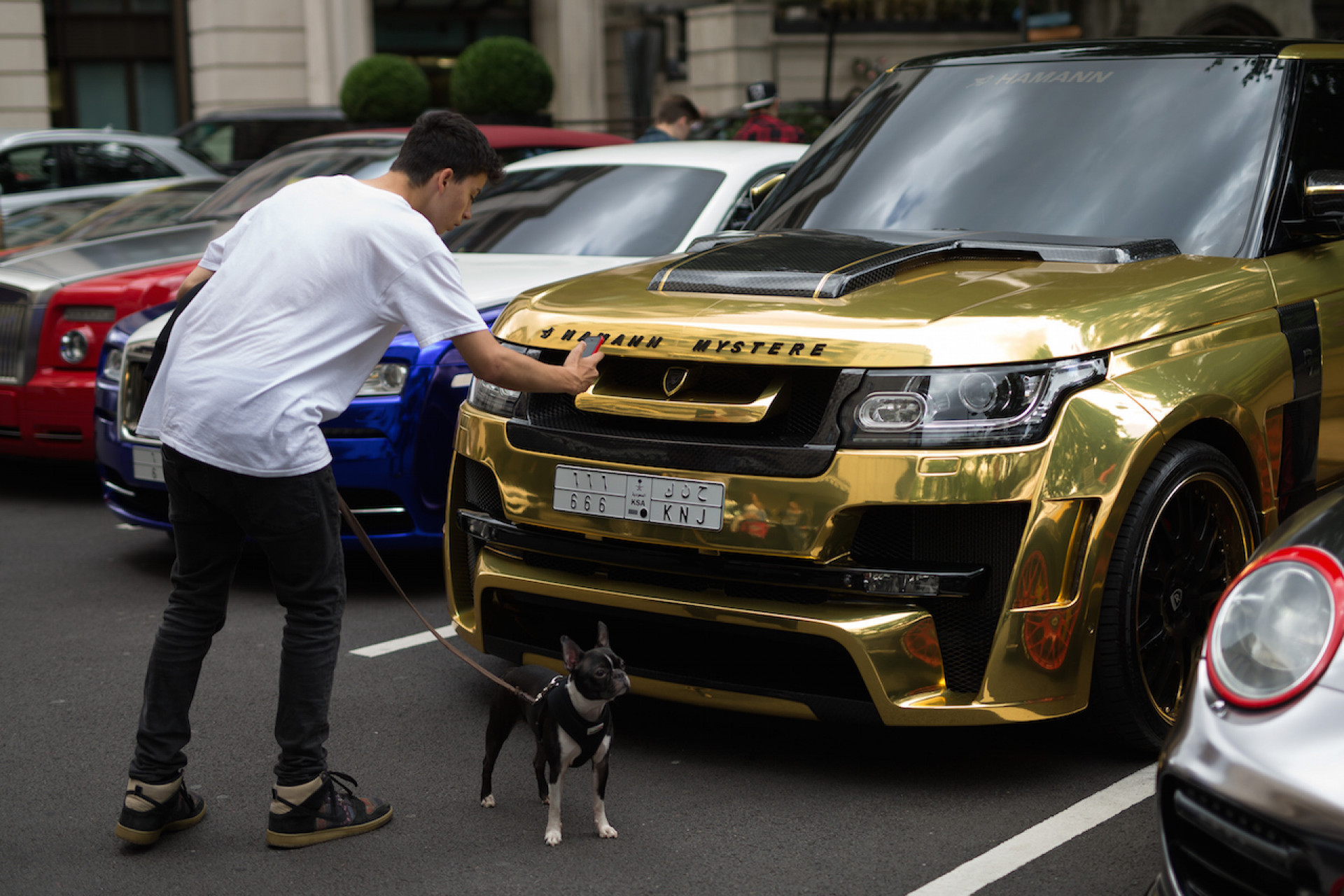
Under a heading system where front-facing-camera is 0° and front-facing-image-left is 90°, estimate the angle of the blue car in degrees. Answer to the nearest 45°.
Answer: approximately 45°

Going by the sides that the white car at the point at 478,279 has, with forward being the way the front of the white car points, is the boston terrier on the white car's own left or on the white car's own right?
on the white car's own left

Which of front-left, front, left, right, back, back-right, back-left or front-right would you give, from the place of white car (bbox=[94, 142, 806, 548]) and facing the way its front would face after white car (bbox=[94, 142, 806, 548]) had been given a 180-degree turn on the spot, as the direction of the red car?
left

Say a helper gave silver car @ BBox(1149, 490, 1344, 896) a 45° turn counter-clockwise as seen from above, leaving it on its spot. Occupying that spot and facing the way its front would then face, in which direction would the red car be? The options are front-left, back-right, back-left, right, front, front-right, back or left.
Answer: back-right

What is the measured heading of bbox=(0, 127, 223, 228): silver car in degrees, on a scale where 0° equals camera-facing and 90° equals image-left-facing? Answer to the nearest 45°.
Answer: approximately 90°

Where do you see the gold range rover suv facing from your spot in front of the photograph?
facing the viewer and to the left of the viewer

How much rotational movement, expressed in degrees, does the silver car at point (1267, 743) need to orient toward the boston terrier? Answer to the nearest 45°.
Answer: approximately 90° to its right

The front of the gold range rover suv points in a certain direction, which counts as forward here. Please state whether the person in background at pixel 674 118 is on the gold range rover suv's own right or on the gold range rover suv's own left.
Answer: on the gold range rover suv's own right

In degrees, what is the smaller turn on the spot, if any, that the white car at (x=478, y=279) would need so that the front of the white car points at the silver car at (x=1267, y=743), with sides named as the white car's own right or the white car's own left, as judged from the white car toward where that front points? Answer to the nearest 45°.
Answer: approximately 45° to the white car's own left

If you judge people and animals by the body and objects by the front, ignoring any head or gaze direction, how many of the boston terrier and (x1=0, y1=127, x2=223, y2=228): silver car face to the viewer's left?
1

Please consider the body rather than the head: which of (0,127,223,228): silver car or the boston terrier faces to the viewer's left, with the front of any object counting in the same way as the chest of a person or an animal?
the silver car

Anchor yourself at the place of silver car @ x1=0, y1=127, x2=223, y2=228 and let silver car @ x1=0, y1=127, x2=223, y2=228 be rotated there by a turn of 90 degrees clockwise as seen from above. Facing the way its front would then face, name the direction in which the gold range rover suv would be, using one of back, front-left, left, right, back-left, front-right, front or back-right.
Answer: back
